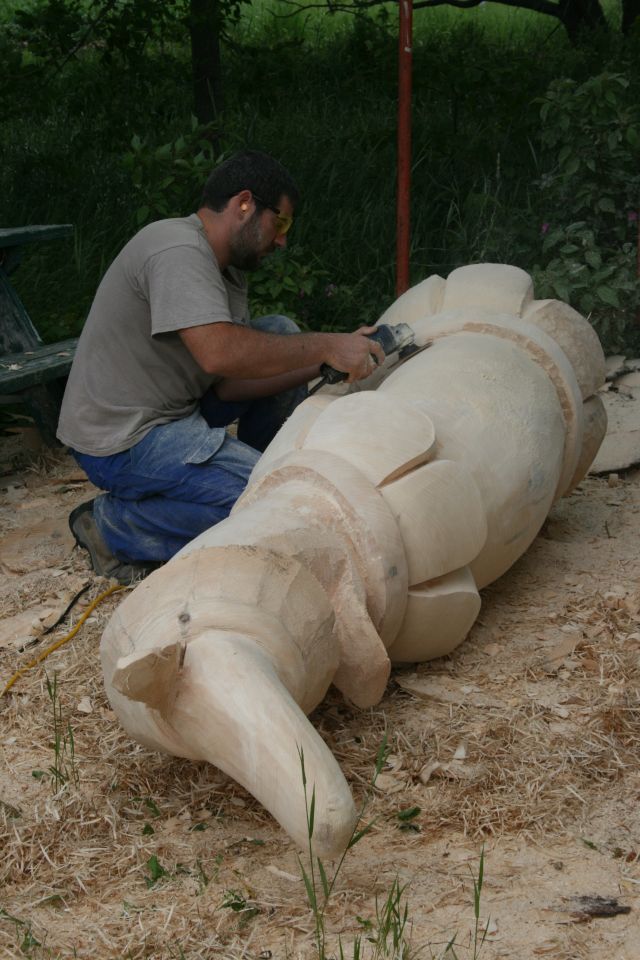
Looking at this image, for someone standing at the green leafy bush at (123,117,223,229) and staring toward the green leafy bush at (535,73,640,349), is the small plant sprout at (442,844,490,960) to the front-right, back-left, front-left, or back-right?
front-right
